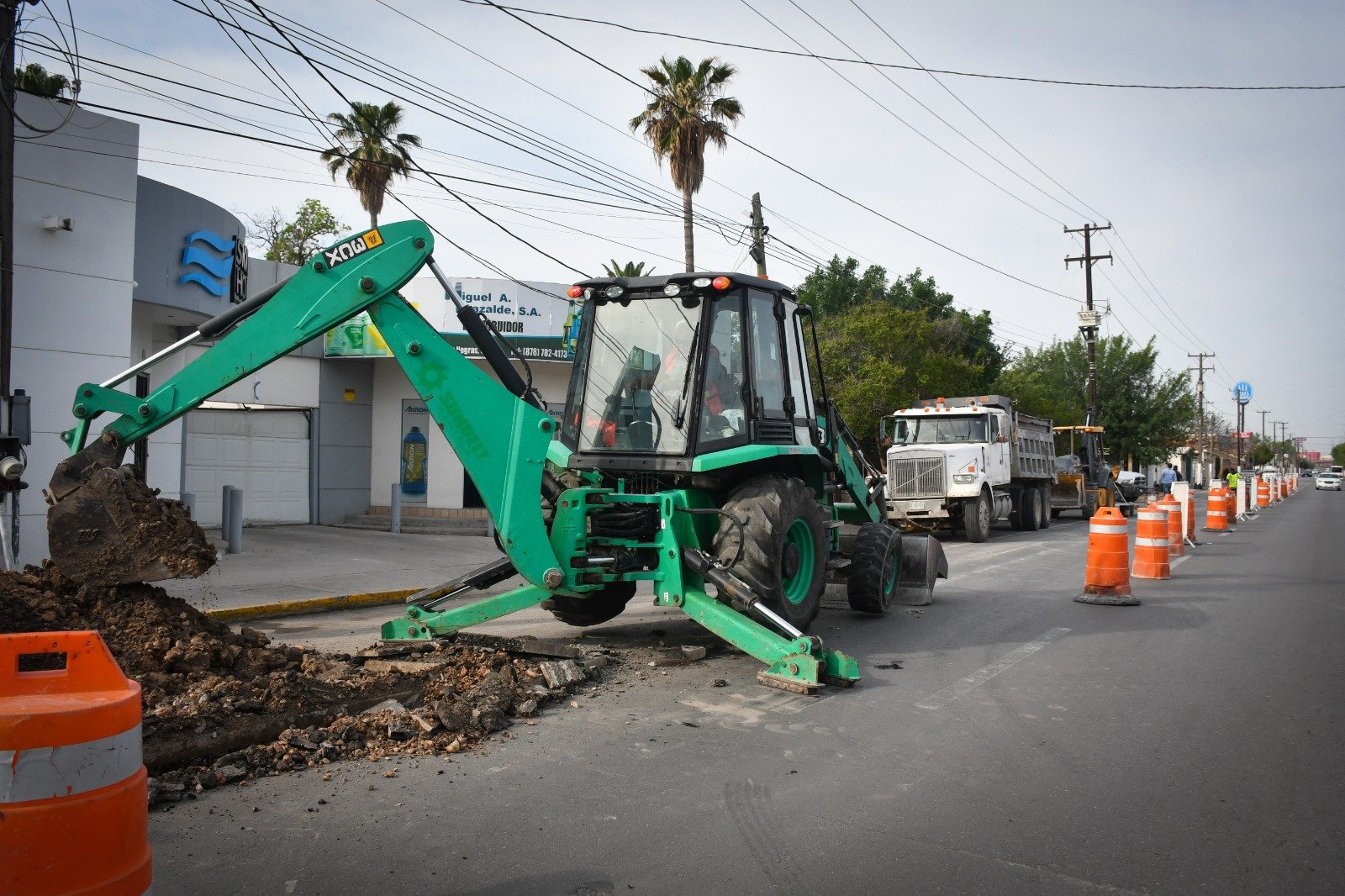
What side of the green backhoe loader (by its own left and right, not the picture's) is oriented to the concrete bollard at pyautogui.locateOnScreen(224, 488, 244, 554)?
left

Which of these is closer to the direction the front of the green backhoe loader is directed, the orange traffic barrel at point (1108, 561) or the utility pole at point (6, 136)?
the orange traffic barrel

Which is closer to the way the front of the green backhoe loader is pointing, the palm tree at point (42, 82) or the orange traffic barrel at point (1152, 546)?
the orange traffic barrel

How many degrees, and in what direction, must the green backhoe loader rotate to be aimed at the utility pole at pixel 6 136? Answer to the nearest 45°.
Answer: approximately 90° to its left

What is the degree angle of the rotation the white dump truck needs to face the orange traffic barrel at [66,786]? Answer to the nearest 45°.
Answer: approximately 45° to its left

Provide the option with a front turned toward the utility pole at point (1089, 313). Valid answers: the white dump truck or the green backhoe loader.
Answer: the green backhoe loader

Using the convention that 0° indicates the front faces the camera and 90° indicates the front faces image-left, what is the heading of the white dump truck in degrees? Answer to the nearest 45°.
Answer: approximately 45°

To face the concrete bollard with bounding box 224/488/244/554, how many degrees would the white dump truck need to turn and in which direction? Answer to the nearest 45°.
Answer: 0° — it already faces it

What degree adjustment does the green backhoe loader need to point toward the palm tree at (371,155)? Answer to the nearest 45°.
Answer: approximately 45° to its left

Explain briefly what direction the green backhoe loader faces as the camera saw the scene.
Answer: facing away from the viewer and to the right of the viewer
